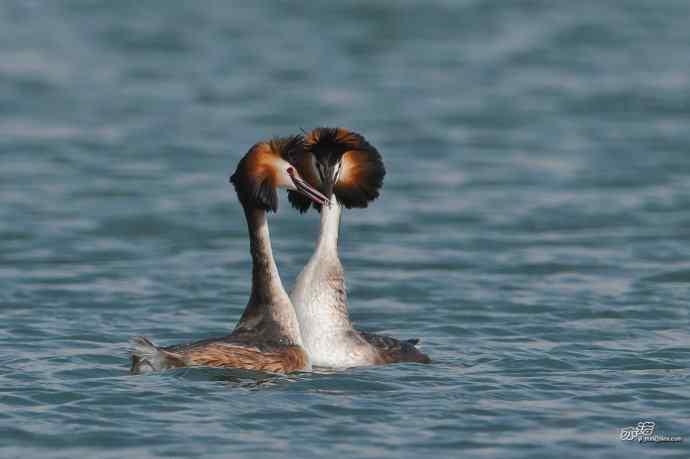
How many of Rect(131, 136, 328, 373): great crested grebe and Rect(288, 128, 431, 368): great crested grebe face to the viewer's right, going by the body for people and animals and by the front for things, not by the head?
1

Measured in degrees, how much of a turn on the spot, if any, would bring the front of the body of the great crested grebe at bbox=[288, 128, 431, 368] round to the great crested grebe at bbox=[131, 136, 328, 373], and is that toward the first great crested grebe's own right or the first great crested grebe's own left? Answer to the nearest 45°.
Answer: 0° — it already faces it

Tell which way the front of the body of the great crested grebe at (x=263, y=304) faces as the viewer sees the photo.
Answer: to the viewer's right

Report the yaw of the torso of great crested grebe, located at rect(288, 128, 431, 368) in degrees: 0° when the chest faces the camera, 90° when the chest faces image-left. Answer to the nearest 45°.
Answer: approximately 45°
